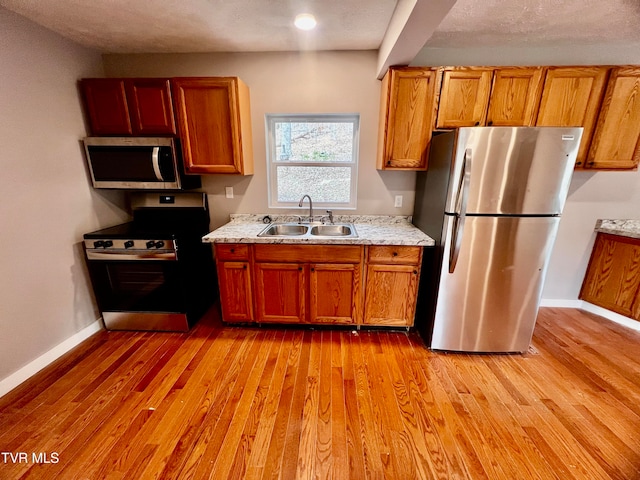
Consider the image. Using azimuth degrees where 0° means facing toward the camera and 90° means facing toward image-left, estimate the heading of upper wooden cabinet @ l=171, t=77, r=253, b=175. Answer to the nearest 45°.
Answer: approximately 0°

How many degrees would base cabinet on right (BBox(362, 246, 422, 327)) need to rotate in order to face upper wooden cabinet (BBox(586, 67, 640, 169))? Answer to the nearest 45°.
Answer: approximately 135° to its left

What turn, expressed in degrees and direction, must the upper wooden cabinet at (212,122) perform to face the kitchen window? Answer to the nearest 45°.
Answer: approximately 90° to its left

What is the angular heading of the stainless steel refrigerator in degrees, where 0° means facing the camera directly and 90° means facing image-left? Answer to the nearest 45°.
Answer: approximately 0°

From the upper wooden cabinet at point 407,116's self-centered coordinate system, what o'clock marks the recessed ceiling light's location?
The recessed ceiling light is roughly at 2 o'clock from the upper wooden cabinet.

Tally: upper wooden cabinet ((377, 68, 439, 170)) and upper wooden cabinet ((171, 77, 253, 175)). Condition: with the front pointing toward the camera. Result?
2

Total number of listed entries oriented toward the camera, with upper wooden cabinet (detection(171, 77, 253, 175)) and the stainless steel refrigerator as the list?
2

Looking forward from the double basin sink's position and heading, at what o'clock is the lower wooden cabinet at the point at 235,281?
The lower wooden cabinet is roughly at 2 o'clock from the double basin sink.
